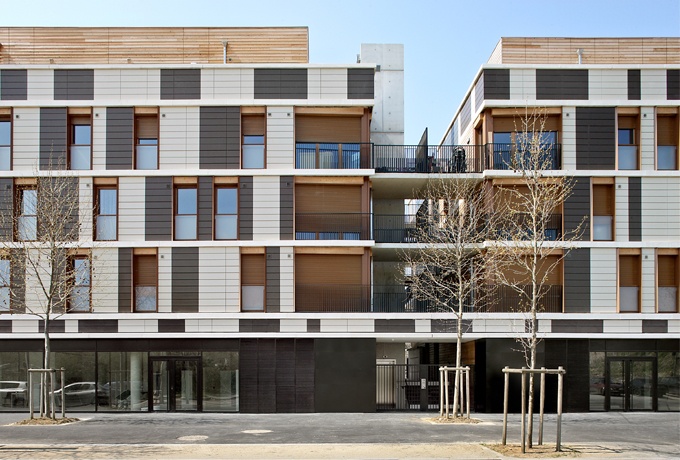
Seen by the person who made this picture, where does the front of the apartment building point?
facing the viewer

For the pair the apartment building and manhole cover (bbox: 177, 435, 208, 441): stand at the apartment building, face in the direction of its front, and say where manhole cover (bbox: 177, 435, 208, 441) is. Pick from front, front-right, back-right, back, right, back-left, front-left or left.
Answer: front
